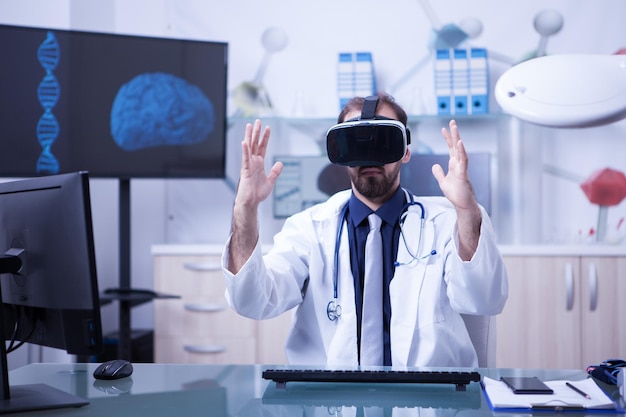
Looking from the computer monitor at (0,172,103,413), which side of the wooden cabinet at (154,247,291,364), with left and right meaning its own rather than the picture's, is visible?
front

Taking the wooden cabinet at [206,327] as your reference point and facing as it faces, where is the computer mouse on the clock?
The computer mouse is roughly at 12 o'clock from the wooden cabinet.

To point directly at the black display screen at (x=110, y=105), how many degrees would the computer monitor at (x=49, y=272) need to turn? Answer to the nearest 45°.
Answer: approximately 45° to its left

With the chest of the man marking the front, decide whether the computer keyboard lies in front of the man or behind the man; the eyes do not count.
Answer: in front

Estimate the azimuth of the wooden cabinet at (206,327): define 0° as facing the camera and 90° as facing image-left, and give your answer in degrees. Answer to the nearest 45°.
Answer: approximately 0°

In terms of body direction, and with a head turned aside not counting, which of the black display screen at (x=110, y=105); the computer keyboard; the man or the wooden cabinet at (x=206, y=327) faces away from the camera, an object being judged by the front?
the computer keyboard

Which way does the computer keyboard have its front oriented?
away from the camera

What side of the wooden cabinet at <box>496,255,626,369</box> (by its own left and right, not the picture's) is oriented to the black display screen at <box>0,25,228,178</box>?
right

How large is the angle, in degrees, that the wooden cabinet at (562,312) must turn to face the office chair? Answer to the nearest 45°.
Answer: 0° — it already faces it
